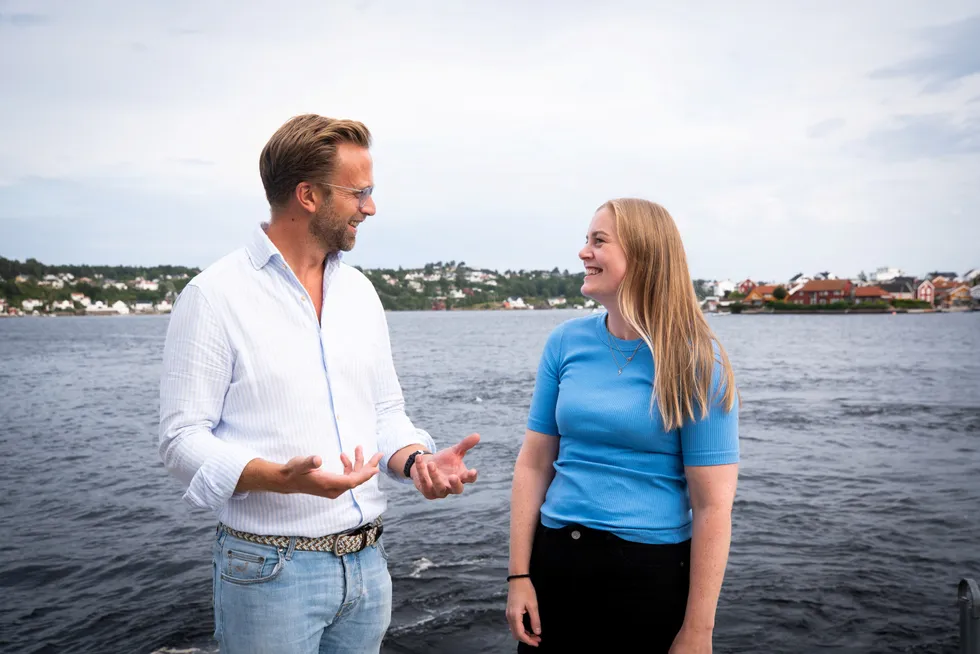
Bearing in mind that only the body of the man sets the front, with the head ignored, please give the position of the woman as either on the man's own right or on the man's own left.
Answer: on the man's own left

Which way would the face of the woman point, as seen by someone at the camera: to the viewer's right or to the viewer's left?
to the viewer's left

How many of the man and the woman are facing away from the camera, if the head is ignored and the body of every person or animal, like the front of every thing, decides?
0

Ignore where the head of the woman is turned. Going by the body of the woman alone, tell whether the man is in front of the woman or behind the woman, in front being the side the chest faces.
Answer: in front

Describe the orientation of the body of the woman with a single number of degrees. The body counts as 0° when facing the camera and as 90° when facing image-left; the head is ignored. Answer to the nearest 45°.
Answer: approximately 45°

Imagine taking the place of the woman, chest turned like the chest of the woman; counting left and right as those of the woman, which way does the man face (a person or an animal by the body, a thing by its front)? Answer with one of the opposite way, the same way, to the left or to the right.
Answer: to the left

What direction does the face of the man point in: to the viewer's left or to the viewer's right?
to the viewer's right

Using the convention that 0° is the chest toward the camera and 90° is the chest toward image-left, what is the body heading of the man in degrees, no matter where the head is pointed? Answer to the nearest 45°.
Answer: approximately 315°
